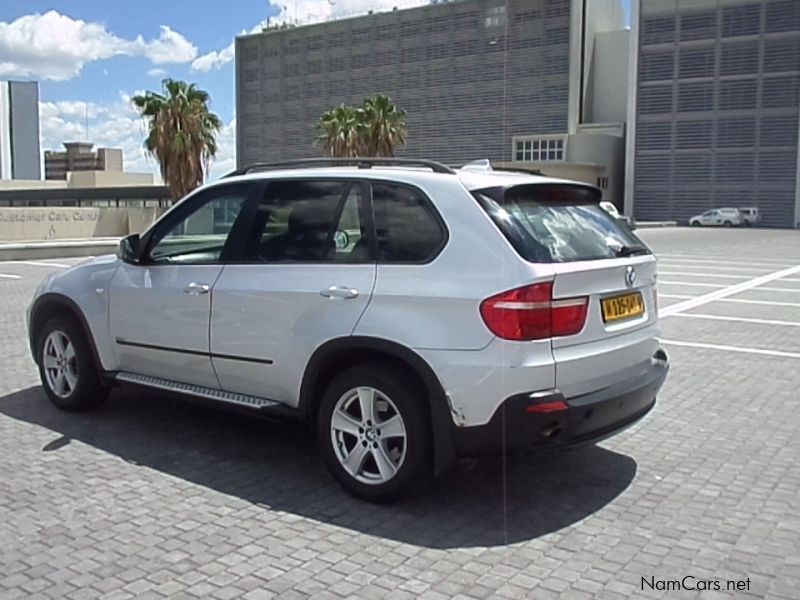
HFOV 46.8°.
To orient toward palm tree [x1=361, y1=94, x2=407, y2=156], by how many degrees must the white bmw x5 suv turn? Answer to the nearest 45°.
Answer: approximately 45° to its right

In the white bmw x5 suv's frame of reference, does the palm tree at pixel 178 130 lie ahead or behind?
ahead

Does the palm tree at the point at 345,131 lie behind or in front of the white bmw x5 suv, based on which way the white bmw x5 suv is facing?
in front

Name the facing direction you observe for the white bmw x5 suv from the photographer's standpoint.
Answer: facing away from the viewer and to the left of the viewer

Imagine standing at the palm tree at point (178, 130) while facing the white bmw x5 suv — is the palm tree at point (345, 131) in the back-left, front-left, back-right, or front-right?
back-left

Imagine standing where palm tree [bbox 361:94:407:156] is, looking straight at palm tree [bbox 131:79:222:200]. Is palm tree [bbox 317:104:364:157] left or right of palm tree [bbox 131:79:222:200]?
right

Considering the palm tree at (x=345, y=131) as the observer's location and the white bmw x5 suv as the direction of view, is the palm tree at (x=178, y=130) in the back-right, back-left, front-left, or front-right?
front-right
